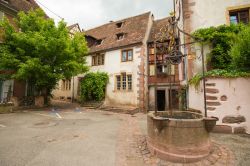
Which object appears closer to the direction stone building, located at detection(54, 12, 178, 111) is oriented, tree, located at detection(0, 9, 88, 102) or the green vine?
the tree

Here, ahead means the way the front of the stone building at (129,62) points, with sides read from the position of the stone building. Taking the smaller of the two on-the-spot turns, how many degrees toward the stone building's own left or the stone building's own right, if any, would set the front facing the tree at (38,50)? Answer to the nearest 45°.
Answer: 0° — it already faces it

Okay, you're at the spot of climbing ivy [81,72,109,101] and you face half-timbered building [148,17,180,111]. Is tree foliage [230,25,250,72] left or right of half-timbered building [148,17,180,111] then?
right

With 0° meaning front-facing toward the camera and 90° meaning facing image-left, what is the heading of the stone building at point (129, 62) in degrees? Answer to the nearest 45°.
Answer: approximately 45°

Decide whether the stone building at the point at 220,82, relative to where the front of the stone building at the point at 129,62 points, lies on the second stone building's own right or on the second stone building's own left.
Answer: on the second stone building's own left

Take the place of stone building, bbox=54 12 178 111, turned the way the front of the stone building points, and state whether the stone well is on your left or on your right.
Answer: on your left

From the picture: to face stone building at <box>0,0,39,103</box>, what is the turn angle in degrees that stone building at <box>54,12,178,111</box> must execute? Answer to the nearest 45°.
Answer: approximately 45° to its right

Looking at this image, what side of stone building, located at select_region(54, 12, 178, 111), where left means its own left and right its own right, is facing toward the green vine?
left
